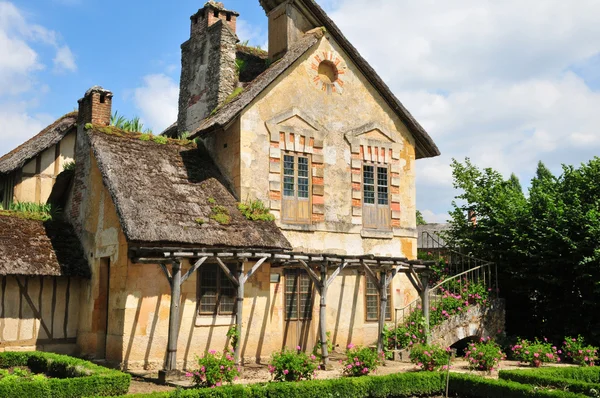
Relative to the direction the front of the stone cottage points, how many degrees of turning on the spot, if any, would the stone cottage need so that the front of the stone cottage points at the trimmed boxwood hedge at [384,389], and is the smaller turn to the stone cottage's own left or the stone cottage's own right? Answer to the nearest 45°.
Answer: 0° — it already faces it

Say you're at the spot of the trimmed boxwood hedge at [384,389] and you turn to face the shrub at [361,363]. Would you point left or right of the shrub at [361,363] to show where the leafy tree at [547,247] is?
right

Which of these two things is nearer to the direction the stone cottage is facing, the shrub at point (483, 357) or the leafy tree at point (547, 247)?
the shrub

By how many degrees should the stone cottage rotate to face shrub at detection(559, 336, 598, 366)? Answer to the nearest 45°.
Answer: approximately 45° to its left

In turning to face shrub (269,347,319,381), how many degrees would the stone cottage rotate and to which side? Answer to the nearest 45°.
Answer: approximately 45° to its right

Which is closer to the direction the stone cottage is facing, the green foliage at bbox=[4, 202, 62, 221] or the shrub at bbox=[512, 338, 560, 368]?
the shrub

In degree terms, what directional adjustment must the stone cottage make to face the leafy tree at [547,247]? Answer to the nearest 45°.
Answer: approximately 45° to its left

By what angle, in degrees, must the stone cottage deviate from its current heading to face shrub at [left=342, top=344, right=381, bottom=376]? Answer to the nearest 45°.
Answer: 0° — it already faces it

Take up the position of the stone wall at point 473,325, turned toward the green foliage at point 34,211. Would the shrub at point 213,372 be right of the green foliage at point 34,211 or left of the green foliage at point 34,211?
left

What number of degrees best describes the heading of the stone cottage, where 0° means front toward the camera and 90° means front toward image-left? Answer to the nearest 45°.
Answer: approximately 315°
